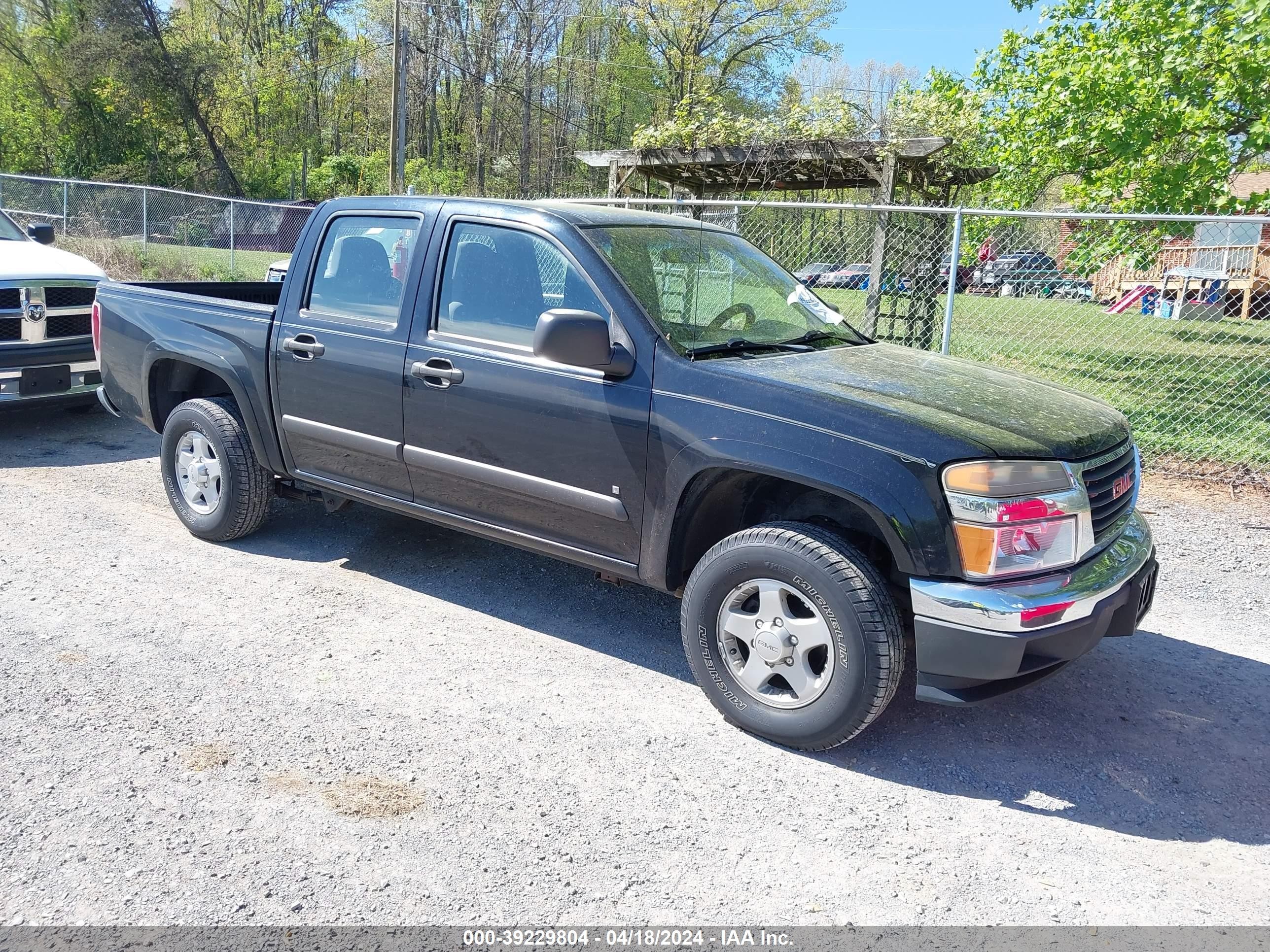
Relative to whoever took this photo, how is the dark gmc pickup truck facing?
facing the viewer and to the right of the viewer

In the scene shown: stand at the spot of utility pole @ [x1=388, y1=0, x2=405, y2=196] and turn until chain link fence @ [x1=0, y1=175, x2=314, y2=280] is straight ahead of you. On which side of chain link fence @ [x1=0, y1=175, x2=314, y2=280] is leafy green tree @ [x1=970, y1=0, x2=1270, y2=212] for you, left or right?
left

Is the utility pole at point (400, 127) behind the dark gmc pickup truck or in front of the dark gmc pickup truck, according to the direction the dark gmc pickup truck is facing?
behind

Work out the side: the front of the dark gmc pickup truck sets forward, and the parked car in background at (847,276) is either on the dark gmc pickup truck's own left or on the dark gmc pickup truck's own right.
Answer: on the dark gmc pickup truck's own left

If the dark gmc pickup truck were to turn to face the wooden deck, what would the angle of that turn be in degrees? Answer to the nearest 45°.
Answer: approximately 90° to its left

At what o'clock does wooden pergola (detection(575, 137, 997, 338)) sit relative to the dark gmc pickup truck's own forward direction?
The wooden pergola is roughly at 8 o'clock from the dark gmc pickup truck.

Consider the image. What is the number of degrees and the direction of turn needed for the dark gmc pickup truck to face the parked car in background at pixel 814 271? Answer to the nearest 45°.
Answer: approximately 135° to its left

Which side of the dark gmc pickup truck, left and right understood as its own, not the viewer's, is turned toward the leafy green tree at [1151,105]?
left

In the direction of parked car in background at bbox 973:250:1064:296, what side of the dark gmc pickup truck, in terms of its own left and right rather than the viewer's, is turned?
left

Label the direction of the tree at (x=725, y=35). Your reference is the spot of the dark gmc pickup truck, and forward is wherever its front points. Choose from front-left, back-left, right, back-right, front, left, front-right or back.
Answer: back-left
